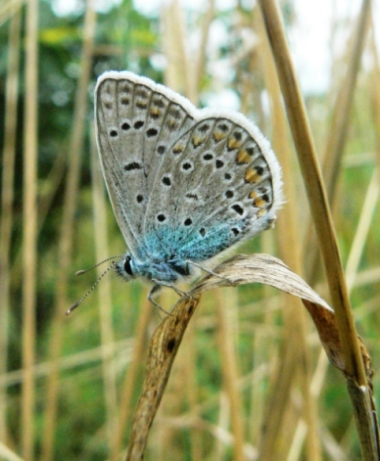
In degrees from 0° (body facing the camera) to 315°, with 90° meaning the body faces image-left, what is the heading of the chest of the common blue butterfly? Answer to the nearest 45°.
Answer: approximately 90°

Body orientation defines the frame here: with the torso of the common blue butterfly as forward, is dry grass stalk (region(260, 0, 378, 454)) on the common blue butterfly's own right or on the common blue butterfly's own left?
on the common blue butterfly's own left
